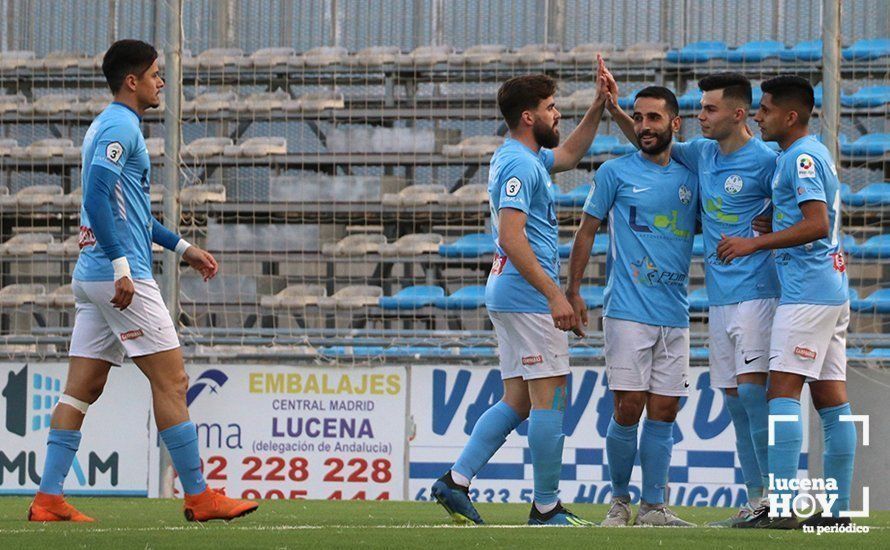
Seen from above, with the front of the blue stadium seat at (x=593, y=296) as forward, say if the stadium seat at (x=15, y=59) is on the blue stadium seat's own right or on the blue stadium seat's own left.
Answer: on the blue stadium seat's own right

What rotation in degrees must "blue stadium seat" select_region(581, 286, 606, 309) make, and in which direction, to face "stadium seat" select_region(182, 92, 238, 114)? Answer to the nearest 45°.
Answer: approximately 90° to its right

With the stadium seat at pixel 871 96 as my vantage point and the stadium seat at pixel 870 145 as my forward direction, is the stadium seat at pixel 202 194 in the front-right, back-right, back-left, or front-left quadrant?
front-right

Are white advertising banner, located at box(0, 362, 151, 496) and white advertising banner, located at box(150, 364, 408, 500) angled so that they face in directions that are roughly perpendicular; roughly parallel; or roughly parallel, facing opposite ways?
roughly parallel

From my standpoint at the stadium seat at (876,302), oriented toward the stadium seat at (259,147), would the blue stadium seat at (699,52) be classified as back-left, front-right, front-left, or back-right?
front-right

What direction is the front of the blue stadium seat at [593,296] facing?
toward the camera

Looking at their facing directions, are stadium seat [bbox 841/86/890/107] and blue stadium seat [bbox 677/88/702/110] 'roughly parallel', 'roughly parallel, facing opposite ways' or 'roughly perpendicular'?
roughly parallel

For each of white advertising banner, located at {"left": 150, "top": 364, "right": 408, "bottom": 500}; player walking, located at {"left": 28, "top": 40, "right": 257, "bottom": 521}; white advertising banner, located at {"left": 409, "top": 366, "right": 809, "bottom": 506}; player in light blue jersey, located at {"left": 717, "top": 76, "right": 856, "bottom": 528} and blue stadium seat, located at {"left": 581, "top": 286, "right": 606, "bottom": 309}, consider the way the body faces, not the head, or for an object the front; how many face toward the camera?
3

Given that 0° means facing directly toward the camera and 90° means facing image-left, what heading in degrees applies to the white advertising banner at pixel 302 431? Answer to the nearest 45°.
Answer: approximately 0°

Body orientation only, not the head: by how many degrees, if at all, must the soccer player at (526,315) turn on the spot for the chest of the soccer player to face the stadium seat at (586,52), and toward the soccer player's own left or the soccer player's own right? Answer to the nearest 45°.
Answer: approximately 90° to the soccer player's own left

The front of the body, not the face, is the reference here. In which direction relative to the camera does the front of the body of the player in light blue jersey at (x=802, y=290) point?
to the viewer's left

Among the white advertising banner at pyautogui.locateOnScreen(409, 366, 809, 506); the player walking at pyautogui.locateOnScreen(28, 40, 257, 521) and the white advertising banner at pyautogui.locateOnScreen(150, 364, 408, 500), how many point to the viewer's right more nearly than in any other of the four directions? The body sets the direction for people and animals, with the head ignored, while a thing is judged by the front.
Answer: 1

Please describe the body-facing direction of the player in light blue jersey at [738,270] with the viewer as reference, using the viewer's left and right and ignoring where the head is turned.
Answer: facing the viewer and to the left of the viewer

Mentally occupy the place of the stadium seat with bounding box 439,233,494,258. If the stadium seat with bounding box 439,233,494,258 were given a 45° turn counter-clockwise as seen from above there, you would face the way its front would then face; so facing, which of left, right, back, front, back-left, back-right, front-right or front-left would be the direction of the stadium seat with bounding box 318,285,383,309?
back-right
